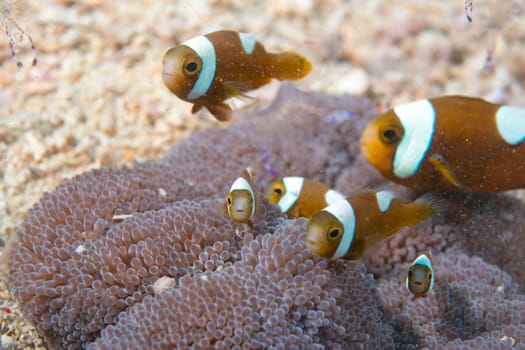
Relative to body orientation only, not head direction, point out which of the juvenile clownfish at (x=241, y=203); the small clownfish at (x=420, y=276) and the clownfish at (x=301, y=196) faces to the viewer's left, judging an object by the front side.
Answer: the clownfish

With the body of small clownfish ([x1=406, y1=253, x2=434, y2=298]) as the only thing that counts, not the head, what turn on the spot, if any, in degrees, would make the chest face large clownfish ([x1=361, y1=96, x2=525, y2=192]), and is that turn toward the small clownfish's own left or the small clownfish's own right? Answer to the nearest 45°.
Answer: approximately 180°

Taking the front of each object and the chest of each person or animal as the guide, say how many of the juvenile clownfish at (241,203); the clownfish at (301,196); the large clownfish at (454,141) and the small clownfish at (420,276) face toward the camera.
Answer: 2

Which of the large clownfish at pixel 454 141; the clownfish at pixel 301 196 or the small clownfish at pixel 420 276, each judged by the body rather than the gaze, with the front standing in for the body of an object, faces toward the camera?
the small clownfish

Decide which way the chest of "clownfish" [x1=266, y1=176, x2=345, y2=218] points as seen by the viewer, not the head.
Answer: to the viewer's left

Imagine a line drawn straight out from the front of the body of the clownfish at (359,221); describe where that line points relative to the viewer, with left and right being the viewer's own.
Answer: facing the viewer and to the left of the viewer

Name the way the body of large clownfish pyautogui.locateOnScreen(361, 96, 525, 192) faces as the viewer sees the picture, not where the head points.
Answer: to the viewer's left

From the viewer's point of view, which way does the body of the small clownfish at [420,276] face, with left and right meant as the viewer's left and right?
facing the viewer

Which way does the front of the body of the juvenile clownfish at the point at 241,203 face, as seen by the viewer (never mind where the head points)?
toward the camera

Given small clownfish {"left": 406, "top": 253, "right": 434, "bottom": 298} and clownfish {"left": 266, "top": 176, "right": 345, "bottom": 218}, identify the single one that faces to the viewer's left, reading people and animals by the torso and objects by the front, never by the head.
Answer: the clownfish

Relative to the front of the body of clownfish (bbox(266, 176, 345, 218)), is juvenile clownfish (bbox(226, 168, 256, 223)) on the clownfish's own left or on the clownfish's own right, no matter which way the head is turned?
on the clownfish's own left
